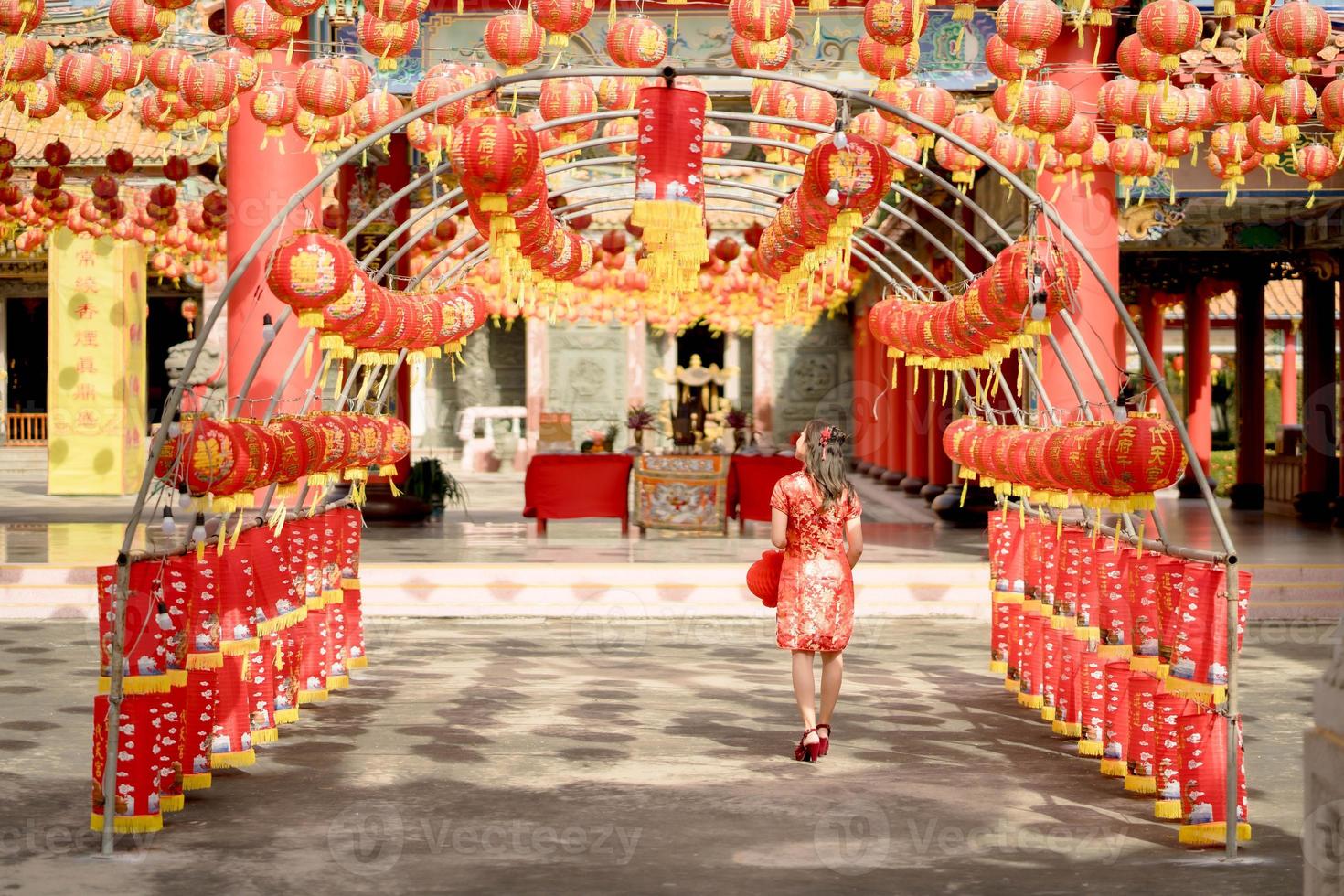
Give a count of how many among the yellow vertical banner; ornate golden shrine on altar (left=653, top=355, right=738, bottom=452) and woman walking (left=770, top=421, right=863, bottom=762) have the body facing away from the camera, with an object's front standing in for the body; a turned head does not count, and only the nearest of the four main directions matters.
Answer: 1

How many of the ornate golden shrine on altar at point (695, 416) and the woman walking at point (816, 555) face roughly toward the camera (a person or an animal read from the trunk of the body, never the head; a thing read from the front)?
1

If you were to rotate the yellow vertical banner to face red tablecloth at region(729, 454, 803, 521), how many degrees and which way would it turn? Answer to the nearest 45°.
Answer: approximately 45° to its left

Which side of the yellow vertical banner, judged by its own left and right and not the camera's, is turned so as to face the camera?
front

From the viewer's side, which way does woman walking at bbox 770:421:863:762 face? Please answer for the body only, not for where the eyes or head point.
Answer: away from the camera

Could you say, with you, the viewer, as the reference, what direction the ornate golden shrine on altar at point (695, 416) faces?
facing the viewer

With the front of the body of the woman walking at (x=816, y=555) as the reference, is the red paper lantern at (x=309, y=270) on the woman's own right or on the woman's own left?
on the woman's own left

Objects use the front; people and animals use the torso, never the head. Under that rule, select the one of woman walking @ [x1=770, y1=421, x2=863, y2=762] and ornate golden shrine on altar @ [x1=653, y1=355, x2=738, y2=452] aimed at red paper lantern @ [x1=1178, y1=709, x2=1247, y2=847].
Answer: the ornate golden shrine on altar

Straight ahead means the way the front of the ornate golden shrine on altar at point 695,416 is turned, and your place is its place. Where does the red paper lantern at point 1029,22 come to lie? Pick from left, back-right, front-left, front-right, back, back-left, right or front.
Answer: front

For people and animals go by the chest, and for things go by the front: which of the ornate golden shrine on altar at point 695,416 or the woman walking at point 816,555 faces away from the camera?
the woman walking

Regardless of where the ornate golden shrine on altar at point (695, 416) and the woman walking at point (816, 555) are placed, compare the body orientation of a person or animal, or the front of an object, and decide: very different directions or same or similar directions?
very different directions

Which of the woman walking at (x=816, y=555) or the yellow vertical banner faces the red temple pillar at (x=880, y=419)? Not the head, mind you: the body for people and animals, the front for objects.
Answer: the woman walking
